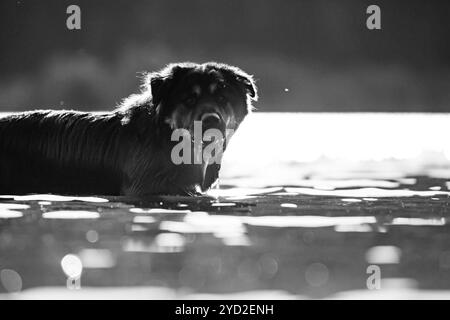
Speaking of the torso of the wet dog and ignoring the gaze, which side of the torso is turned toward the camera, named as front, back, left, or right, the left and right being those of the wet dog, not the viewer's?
right
